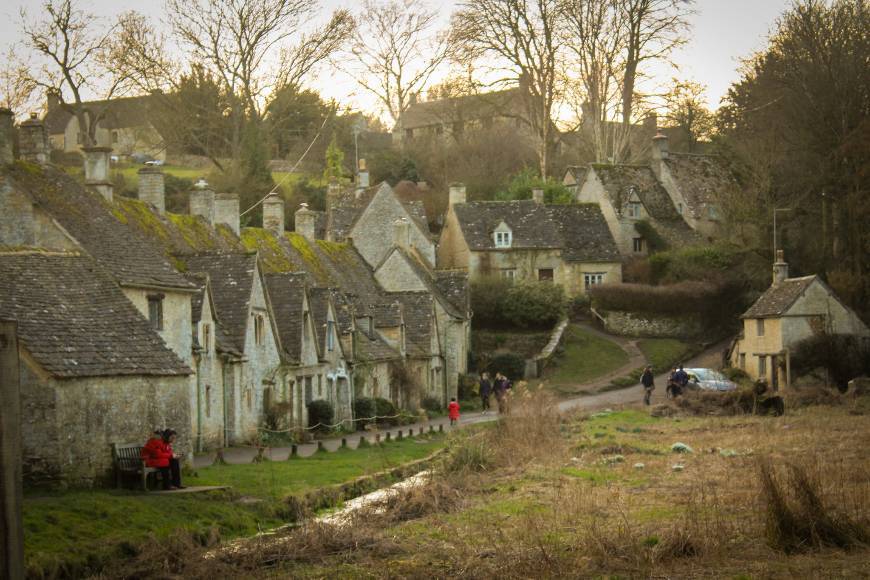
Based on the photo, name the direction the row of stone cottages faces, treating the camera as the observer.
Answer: facing the viewer and to the right of the viewer

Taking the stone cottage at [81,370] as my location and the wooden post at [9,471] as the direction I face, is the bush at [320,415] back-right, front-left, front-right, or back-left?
back-left

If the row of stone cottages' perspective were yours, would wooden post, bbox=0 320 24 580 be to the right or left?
on its right
